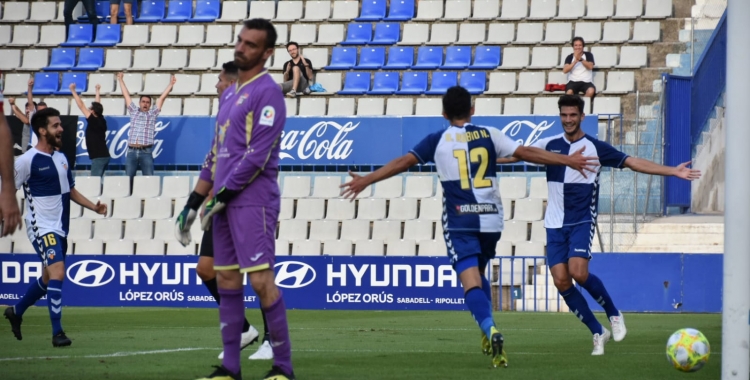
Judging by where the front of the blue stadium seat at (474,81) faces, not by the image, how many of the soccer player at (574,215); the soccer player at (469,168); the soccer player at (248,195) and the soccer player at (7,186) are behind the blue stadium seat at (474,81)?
0

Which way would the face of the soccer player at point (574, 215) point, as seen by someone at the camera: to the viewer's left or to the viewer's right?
to the viewer's left

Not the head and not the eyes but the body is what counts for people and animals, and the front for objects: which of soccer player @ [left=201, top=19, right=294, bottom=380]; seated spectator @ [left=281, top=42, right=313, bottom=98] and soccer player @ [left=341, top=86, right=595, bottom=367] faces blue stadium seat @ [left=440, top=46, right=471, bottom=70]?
soccer player @ [left=341, top=86, right=595, bottom=367]

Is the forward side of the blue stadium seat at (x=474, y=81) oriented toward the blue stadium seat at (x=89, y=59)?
no

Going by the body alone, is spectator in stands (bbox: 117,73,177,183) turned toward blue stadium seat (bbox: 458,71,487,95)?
no

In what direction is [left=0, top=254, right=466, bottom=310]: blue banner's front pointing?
toward the camera

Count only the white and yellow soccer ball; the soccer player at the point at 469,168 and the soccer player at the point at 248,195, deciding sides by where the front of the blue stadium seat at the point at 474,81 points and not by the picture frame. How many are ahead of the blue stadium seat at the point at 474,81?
3

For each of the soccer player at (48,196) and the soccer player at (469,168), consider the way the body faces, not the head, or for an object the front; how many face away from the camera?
1

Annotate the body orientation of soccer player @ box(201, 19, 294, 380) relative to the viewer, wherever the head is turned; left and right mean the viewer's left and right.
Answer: facing the viewer and to the left of the viewer

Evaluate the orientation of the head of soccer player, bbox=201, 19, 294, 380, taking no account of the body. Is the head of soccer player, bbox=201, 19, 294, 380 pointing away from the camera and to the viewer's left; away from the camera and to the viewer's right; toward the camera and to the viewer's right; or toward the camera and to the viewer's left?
toward the camera and to the viewer's left

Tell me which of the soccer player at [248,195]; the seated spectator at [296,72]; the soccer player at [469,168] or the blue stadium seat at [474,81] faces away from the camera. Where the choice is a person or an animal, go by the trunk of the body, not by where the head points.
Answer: the soccer player at [469,168]

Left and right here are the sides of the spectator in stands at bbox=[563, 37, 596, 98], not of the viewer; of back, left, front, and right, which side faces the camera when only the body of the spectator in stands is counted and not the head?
front

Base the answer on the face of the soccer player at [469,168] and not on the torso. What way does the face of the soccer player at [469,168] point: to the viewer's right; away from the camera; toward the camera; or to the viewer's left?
away from the camera

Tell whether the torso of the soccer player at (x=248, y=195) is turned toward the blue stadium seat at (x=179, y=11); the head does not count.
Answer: no

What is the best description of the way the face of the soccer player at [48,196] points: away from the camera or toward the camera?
toward the camera

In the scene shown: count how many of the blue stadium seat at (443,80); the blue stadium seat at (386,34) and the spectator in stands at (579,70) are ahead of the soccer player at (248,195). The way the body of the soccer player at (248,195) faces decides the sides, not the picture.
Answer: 0

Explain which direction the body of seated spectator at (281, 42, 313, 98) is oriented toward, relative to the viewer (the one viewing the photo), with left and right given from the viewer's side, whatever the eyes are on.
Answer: facing the viewer
